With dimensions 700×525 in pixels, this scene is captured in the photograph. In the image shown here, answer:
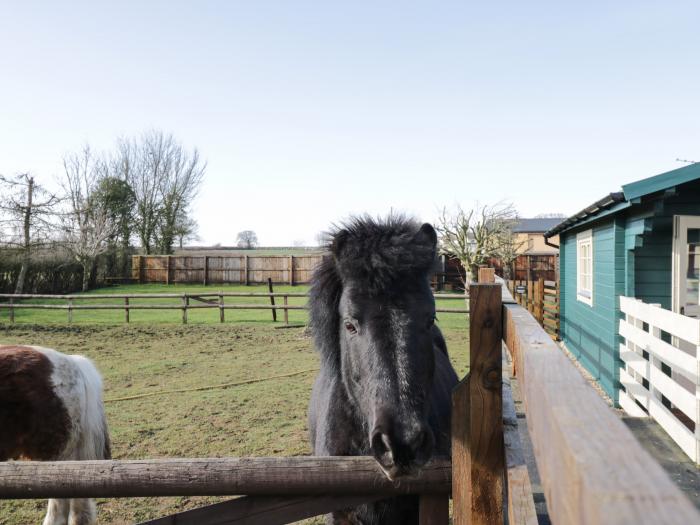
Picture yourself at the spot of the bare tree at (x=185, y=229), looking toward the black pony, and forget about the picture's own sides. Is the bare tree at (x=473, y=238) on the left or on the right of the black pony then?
left

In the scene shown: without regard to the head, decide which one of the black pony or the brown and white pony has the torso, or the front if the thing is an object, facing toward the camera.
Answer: the black pony

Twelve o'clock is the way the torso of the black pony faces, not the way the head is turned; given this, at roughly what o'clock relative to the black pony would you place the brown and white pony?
The brown and white pony is roughly at 4 o'clock from the black pony.

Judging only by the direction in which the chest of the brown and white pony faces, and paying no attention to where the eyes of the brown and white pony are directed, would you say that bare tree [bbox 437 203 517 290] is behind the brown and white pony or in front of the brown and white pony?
behind

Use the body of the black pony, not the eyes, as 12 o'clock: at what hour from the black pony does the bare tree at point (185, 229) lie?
The bare tree is roughly at 5 o'clock from the black pony.

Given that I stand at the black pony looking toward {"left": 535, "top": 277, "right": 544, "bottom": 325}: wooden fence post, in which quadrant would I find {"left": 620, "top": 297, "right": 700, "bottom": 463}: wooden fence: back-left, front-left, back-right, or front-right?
front-right

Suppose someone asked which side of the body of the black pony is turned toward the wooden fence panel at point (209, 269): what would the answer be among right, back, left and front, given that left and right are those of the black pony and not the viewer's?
back

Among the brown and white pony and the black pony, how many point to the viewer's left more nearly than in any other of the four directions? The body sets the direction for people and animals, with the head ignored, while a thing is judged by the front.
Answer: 1

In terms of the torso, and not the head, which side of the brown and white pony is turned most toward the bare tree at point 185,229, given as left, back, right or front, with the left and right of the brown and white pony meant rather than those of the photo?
right

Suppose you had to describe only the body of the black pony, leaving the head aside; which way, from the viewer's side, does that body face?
toward the camera

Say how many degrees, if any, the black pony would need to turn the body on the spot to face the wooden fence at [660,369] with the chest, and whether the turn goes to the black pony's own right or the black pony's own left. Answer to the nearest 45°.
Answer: approximately 135° to the black pony's own left

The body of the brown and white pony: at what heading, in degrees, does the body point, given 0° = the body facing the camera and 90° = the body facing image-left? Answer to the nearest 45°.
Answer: approximately 90°

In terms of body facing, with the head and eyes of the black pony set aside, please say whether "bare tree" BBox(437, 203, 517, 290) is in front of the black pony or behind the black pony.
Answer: behind
